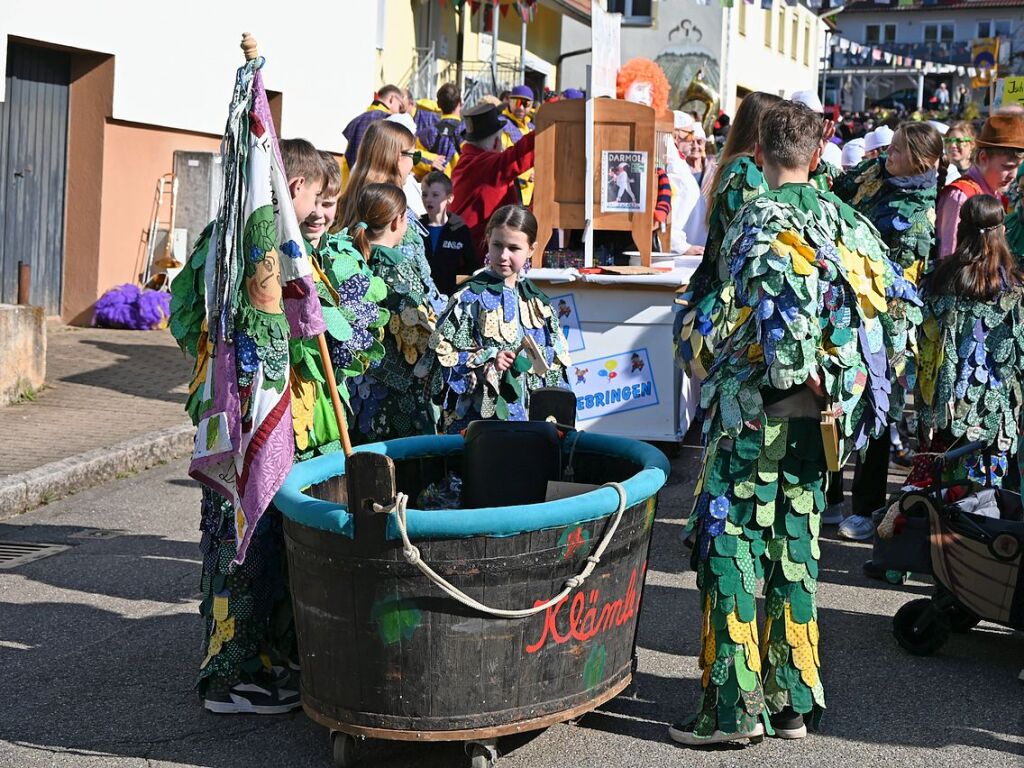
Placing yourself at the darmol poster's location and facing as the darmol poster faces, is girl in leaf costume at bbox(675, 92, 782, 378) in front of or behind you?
in front

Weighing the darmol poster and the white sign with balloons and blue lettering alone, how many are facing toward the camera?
2

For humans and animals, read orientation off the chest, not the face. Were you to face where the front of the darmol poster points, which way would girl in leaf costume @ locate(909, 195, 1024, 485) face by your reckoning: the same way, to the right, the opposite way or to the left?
the opposite way

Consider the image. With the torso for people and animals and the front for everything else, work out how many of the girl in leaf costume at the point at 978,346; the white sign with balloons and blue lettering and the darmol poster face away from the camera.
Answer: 1

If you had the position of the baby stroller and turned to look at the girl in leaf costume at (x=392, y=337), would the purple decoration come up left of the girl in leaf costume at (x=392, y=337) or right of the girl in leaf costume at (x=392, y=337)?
right

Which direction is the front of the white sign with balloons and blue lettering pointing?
toward the camera

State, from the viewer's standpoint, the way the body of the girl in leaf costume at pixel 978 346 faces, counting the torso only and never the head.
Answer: away from the camera

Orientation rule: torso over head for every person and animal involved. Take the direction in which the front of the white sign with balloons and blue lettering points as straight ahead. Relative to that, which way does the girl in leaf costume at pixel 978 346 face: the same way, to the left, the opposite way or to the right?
the opposite way

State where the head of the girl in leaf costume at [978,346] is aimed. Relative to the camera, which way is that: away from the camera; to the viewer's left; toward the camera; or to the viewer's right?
away from the camera

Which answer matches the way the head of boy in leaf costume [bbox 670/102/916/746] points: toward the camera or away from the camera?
away from the camera

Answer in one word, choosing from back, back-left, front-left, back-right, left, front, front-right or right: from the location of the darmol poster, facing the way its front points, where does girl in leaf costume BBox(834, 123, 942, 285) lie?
front-left

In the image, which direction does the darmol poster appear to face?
toward the camera
